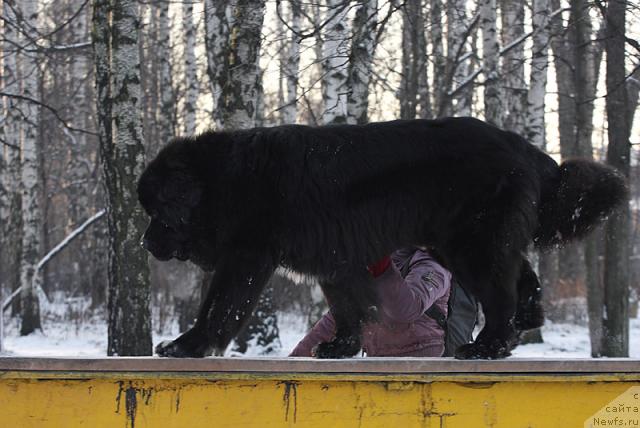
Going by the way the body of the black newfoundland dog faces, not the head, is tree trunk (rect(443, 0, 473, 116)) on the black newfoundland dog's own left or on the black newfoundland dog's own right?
on the black newfoundland dog's own right

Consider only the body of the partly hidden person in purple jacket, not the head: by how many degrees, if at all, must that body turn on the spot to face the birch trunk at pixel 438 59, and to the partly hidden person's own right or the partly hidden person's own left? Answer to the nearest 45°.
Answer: approximately 90° to the partly hidden person's own right

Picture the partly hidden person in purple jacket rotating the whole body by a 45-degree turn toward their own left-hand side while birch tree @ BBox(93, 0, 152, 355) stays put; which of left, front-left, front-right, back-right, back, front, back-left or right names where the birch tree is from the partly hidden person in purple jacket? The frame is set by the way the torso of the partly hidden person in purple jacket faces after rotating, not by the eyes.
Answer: right

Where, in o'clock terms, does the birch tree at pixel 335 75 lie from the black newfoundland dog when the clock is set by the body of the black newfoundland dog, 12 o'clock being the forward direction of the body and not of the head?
The birch tree is roughly at 3 o'clock from the black newfoundland dog.

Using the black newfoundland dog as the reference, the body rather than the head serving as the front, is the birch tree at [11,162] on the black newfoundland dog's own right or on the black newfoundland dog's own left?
on the black newfoundland dog's own right

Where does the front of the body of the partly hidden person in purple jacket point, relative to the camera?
to the viewer's left

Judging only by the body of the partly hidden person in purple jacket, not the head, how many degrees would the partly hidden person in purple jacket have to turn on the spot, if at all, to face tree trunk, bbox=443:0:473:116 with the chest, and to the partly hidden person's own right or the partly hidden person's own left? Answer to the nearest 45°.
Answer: approximately 90° to the partly hidden person's own right

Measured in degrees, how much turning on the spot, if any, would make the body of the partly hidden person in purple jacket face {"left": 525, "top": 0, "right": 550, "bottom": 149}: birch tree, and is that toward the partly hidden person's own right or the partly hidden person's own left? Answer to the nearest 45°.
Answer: approximately 90° to the partly hidden person's own right

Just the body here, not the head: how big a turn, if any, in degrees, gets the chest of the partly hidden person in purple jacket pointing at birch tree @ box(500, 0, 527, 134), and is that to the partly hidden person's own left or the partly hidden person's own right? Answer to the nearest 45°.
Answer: approximately 90° to the partly hidden person's own right

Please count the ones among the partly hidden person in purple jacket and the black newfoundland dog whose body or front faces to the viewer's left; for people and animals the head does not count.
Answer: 2

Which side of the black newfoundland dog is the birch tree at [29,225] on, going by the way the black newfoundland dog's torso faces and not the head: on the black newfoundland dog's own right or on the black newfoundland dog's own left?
on the black newfoundland dog's own right

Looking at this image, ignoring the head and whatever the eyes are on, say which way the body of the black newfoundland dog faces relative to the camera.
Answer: to the viewer's left

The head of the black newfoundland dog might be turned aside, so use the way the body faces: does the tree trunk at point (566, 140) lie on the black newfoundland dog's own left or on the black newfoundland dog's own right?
on the black newfoundland dog's own right

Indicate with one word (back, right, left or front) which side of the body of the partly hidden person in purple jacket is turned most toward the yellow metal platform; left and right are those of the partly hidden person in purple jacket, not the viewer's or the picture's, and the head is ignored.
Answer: left

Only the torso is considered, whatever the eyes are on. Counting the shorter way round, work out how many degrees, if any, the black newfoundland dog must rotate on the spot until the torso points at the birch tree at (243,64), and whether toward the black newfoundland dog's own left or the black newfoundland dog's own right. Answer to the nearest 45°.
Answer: approximately 90° to the black newfoundland dog's own right

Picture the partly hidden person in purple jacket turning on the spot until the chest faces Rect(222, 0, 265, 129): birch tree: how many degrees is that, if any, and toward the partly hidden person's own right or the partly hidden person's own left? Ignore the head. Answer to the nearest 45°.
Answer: approximately 45° to the partly hidden person's own right

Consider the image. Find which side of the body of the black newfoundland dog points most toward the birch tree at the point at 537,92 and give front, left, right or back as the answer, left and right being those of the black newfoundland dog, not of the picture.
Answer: right
